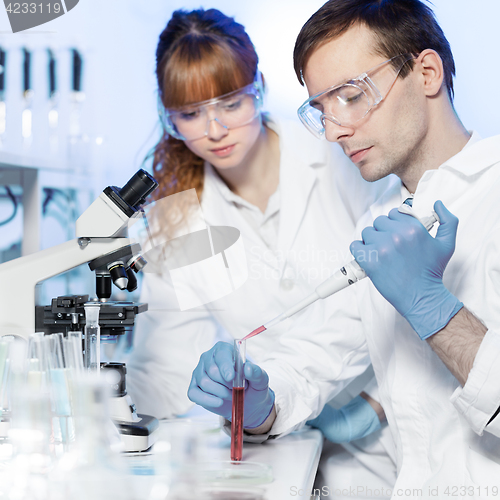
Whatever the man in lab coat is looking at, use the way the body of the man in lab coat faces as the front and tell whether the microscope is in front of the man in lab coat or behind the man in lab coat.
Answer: in front

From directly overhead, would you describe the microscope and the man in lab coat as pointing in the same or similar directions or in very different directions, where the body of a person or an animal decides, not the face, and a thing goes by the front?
very different directions

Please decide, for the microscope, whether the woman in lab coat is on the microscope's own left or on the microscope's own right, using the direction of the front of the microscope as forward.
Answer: on the microscope's own left

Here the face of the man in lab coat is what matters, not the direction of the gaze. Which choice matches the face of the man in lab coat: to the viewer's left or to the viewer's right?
to the viewer's left

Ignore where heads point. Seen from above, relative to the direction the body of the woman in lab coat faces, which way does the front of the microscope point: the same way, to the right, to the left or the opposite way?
to the left

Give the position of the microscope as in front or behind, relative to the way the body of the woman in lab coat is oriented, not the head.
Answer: in front

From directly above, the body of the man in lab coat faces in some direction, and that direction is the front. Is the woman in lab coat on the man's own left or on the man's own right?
on the man's own right

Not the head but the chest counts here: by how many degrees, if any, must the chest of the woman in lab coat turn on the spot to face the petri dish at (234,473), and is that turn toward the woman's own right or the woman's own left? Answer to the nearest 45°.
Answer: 0° — they already face it

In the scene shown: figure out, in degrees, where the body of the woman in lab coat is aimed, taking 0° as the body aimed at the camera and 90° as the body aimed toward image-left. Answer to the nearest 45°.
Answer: approximately 0°

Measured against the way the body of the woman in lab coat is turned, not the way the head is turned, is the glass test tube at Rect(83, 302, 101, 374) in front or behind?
in front

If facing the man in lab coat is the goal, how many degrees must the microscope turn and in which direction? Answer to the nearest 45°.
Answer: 0° — it already faces them

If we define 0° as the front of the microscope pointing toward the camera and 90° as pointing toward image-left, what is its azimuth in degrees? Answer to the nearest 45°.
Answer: approximately 270°
